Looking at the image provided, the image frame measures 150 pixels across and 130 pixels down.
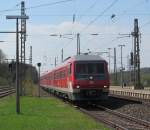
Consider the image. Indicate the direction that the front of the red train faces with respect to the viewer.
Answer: facing the viewer and to the right of the viewer
